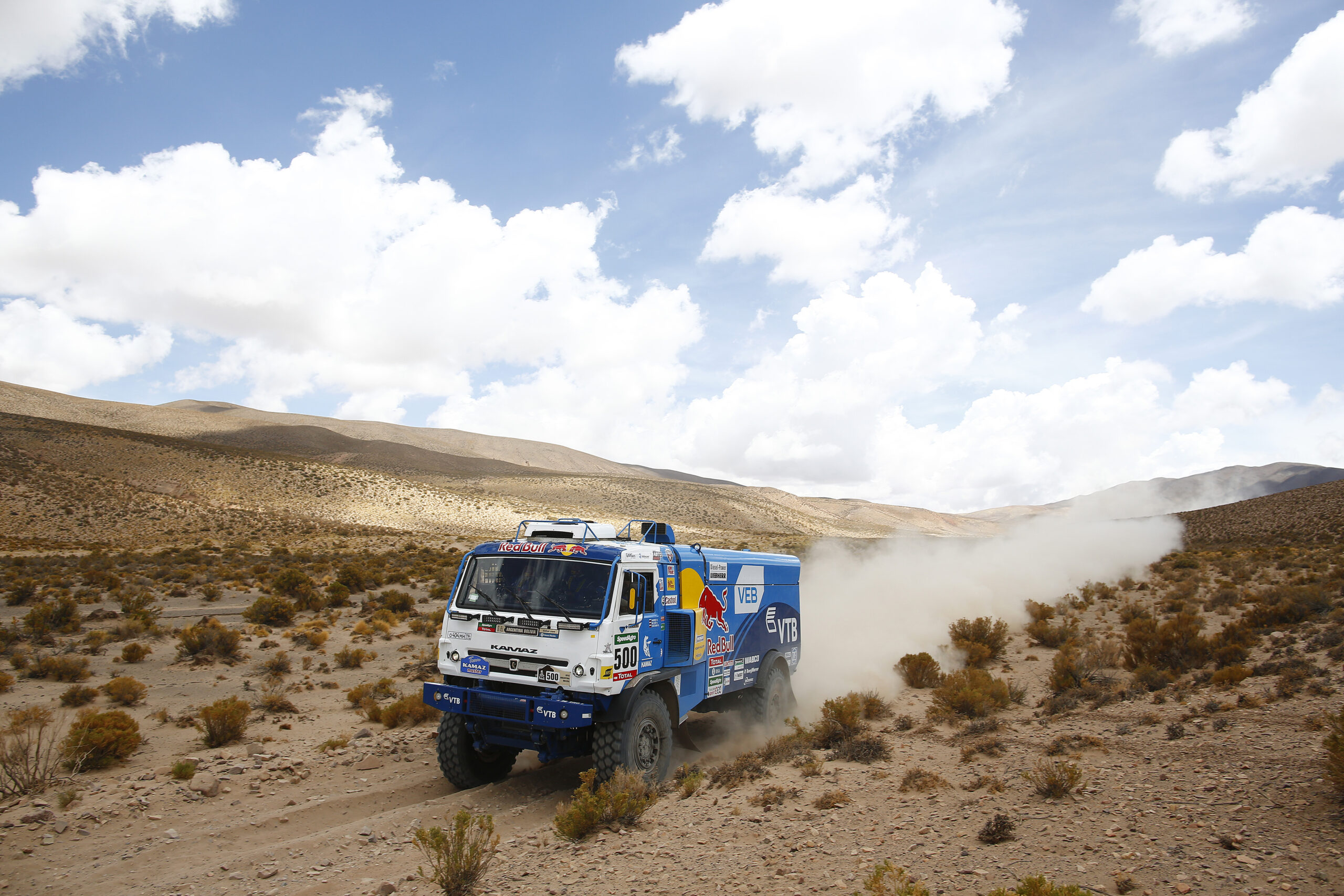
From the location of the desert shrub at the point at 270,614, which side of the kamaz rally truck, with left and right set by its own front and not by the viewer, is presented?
right

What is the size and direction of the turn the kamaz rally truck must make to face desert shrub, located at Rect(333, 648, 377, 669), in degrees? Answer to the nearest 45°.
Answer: approximately 90° to its right

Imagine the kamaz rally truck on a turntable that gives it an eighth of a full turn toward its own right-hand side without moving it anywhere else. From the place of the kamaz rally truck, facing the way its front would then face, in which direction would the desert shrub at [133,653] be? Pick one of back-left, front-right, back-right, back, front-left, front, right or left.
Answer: front-right

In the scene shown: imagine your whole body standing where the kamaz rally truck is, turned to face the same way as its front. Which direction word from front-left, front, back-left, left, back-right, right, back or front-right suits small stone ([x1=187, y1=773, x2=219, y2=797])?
front-right

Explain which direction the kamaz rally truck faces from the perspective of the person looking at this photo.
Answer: facing the viewer and to the left of the viewer

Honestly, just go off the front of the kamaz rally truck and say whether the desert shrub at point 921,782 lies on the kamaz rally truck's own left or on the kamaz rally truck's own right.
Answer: on the kamaz rally truck's own left

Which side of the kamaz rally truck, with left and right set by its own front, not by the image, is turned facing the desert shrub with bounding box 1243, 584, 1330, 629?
back

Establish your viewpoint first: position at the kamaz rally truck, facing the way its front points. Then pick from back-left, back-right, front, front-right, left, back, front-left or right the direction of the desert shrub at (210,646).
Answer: right

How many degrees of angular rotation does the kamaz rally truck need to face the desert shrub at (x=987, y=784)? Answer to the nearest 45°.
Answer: approximately 135° to its left

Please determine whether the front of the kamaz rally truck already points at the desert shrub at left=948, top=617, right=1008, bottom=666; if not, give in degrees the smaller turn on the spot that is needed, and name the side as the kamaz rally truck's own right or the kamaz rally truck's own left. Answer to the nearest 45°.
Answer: approximately 180°
